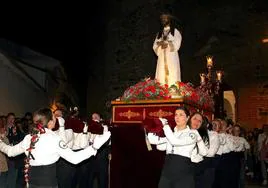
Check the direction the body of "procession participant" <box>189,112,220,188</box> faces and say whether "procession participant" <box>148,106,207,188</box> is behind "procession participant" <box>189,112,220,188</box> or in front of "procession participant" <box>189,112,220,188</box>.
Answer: in front

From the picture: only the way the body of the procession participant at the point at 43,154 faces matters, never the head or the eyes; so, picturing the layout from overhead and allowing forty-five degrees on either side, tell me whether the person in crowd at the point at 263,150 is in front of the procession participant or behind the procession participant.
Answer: in front

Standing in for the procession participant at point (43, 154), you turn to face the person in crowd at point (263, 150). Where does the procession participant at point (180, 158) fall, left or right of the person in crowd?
right

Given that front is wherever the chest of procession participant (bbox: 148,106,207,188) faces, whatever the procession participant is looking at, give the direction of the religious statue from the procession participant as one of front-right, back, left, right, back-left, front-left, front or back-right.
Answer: back-right

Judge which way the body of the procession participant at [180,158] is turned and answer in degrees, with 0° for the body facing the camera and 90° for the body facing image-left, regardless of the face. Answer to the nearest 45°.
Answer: approximately 45°
